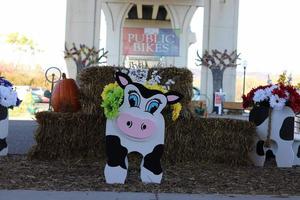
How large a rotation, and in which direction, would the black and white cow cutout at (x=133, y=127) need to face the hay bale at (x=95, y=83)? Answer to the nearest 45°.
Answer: approximately 135° to its right

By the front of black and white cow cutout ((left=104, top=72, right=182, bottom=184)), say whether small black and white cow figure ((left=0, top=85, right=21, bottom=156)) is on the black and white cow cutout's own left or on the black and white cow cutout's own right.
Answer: on the black and white cow cutout's own right

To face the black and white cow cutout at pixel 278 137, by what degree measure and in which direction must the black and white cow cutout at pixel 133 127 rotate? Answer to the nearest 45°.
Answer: approximately 135° to its left

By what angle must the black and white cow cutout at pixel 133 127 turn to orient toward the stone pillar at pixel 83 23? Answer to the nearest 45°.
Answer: approximately 180°

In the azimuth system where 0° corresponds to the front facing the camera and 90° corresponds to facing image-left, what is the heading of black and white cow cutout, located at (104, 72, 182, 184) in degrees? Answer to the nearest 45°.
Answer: approximately 0°

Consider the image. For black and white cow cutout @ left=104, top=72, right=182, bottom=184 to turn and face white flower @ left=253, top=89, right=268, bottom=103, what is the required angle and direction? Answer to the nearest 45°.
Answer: approximately 135° to its left

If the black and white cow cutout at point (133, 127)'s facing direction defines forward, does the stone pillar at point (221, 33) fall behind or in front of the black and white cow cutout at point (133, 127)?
behind
